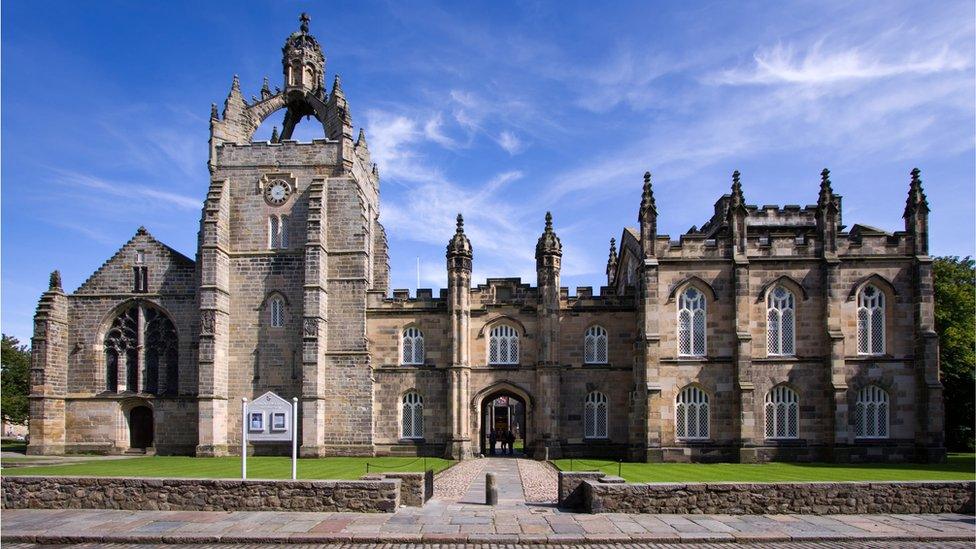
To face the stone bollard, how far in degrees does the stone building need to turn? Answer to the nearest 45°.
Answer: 0° — it already faces it

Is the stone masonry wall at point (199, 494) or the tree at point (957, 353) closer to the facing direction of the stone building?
the stone masonry wall

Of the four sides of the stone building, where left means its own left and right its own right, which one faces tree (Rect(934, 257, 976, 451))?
left

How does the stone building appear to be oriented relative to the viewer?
toward the camera

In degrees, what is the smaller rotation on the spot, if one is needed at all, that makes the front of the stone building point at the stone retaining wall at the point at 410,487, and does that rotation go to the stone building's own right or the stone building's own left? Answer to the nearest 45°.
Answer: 0° — it already faces it

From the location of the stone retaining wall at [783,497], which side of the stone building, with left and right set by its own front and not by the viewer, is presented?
front

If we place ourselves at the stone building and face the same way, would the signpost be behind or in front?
in front
